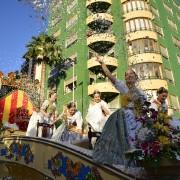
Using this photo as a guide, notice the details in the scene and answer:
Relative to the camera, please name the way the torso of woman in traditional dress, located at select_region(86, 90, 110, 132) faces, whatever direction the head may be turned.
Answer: toward the camera

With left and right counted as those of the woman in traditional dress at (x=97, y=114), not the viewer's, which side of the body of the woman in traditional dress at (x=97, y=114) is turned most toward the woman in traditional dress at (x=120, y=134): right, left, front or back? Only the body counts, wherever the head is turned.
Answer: front

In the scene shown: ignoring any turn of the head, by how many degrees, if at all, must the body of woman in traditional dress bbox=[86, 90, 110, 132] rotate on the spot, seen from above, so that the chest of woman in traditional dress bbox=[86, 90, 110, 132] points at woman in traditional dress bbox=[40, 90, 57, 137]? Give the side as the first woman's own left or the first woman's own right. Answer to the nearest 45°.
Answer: approximately 135° to the first woman's own right

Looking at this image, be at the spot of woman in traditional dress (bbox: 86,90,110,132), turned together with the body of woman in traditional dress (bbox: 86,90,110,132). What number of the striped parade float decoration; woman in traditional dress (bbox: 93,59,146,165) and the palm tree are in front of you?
1

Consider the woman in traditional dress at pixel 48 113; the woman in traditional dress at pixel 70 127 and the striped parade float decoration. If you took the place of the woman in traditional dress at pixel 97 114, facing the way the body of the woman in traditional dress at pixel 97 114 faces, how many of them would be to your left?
0

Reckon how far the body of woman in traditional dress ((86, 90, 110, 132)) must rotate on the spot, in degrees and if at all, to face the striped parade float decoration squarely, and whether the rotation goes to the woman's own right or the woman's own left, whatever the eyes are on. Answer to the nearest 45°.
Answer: approximately 135° to the woman's own right
